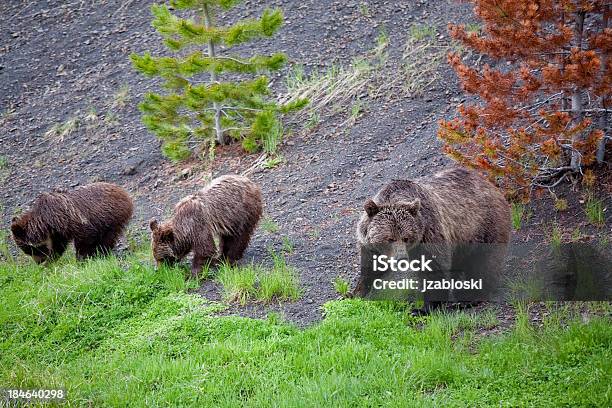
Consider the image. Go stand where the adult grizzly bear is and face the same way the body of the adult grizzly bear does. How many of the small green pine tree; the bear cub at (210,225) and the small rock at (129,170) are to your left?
0

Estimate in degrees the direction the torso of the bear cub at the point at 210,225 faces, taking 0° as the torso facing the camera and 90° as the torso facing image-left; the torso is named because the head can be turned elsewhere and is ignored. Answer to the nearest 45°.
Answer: approximately 45°

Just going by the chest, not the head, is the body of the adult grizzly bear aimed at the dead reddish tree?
no

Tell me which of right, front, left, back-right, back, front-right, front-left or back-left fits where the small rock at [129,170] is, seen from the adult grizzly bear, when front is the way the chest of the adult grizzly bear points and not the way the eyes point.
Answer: right

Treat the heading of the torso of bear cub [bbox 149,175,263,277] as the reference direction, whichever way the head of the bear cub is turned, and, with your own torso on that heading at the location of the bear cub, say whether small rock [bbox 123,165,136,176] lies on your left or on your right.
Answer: on your right

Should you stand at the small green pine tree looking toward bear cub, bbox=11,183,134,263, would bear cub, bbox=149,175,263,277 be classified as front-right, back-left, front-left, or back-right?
front-left

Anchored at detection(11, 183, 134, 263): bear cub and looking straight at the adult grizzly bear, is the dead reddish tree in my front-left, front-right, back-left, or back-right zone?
front-left

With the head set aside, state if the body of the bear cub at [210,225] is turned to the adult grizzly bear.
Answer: no

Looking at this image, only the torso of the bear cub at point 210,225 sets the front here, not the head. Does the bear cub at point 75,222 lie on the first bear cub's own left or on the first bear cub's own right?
on the first bear cub's own right

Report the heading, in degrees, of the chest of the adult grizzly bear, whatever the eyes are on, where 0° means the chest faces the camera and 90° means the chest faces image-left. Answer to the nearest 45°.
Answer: approximately 45°

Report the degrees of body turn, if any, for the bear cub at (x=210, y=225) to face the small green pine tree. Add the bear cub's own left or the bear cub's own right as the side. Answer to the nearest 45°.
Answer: approximately 135° to the bear cub's own right

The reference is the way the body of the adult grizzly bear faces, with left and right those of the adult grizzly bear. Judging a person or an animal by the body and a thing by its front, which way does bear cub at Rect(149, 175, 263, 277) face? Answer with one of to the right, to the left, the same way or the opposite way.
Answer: the same way

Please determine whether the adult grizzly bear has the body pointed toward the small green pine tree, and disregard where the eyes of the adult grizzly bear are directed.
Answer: no

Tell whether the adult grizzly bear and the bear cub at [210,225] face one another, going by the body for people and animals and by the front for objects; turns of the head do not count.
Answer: no

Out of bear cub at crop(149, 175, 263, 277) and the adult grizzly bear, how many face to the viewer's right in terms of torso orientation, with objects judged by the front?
0
